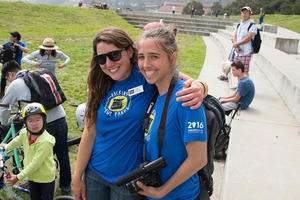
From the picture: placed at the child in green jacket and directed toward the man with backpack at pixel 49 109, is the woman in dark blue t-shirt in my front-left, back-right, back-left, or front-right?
back-right

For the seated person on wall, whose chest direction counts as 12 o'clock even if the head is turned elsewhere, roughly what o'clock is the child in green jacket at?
The child in green jacket is roughly at 10 o'clock from the seated person on wall.

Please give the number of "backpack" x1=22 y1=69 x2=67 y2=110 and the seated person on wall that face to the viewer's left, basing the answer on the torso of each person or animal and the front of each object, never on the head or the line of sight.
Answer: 1

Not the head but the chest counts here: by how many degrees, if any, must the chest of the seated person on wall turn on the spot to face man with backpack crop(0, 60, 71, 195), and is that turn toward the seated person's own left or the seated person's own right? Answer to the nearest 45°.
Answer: approximately 45° to the seated person's own left

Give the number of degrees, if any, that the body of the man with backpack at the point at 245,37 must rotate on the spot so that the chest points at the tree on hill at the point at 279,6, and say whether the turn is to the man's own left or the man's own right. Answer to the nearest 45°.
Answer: approximately 135° to the man's own right

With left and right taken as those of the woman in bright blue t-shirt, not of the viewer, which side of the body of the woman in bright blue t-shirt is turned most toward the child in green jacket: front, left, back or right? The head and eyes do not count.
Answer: right

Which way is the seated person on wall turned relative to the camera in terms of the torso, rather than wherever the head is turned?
to the viewer's left

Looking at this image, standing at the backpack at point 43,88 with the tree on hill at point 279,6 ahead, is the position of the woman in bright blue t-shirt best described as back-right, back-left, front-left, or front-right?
back-right
